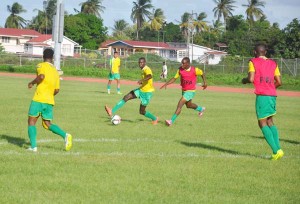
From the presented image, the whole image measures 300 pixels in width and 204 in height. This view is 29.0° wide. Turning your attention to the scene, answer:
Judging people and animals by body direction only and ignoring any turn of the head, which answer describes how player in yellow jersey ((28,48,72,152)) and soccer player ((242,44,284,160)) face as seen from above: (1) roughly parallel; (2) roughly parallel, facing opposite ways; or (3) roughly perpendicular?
roughly parallel

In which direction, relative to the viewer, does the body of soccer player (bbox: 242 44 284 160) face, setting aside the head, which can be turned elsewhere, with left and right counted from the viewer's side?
facing away from the viewer and to the left of the viewer

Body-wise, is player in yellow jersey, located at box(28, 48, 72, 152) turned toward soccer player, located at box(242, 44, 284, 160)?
no

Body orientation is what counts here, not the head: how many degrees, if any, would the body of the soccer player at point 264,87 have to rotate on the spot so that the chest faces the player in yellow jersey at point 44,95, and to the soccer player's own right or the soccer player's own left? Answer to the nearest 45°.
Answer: approximately 45° to the soccer player's own left

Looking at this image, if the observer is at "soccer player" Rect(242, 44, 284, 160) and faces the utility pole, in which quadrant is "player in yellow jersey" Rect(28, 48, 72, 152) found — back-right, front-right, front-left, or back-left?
front-left

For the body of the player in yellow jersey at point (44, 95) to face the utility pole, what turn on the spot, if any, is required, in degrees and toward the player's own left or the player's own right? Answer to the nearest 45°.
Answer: approximately 45° to the player's own right

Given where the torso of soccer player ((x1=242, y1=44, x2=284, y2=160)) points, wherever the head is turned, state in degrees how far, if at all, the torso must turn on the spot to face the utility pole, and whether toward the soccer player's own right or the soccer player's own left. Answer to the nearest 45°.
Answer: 0° — they already face it

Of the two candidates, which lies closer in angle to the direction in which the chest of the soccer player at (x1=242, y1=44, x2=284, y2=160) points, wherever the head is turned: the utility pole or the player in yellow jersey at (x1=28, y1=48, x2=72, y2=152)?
the utility pole

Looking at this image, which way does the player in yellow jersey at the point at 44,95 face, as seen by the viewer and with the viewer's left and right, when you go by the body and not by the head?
facing away from the viewer and to the left of the viewer

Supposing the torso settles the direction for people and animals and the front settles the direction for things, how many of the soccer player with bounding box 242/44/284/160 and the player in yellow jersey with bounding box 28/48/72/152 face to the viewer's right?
0
